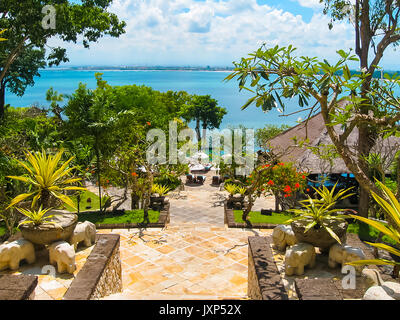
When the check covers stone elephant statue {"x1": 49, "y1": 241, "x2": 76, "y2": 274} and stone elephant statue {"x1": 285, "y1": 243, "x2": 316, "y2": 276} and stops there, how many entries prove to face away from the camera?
0

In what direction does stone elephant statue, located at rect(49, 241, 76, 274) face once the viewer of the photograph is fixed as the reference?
facing the viewer and to the right of the viewer

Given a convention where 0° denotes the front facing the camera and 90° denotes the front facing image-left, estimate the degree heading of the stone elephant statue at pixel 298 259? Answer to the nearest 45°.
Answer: approximately 45°

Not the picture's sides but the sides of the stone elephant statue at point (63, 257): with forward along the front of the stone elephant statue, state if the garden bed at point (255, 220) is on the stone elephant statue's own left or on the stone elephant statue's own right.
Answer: on the stone elephant statue's own left

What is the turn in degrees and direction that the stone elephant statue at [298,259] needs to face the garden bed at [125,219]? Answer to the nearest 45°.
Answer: approximately 90° to its right

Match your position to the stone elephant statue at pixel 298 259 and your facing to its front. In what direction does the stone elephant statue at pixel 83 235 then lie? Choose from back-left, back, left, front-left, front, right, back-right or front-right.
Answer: front-right

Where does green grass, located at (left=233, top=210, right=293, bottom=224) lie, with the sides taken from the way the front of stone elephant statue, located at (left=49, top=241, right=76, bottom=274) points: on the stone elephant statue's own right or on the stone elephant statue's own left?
on the stone elephant statue's own left

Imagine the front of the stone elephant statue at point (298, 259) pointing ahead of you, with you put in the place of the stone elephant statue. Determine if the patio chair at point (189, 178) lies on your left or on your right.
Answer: on your right
